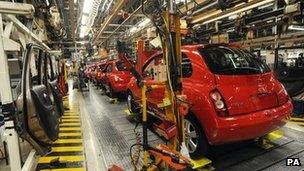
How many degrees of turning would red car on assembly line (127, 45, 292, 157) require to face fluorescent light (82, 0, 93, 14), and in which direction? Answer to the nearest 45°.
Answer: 0° — it already faces it

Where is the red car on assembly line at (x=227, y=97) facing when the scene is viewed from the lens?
facing away from the viewer and to the left of the viewer

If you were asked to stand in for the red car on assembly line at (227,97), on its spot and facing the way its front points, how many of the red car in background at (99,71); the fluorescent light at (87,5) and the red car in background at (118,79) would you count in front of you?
3

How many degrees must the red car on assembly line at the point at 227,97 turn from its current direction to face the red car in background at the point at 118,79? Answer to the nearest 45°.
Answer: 0° — it already faces it

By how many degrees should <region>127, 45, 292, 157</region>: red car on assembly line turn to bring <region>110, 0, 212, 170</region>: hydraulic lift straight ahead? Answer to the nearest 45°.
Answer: approximately 90° to its left

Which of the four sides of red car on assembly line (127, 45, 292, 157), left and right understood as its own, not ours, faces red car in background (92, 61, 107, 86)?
front

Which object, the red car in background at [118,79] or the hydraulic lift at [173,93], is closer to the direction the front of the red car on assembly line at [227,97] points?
the red car in background

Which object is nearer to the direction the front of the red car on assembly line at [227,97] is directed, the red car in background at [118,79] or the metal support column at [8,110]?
the red car in background

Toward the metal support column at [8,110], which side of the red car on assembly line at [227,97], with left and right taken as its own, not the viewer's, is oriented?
left

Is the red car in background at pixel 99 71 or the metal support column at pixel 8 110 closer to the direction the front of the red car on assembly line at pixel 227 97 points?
the red car in background
